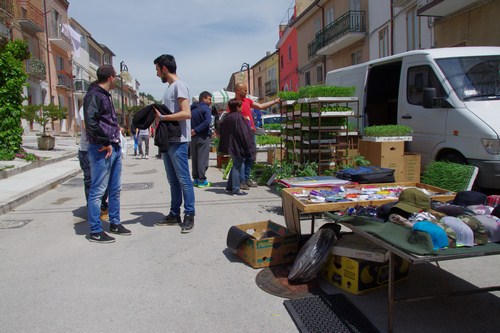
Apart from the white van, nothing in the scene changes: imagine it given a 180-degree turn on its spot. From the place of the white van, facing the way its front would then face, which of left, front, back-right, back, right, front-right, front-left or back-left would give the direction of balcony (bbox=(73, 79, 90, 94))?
front

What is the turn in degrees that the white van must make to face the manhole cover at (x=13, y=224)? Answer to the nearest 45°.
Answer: approximately 90° to its right

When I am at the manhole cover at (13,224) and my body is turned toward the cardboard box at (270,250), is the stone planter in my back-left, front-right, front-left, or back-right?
back-left

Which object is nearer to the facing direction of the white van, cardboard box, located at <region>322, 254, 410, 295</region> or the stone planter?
the cardboard box

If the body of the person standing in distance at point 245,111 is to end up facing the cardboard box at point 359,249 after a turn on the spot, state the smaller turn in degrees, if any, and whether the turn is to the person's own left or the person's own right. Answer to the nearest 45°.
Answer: approximately 45° to the person's own right

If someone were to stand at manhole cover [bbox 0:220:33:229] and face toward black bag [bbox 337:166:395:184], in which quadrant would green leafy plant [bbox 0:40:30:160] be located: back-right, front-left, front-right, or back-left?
back-left

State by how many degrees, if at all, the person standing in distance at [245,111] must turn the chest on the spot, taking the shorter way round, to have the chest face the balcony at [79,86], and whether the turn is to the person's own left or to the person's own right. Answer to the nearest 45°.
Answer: approximately 180°

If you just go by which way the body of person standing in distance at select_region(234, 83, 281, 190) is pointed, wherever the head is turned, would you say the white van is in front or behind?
in front

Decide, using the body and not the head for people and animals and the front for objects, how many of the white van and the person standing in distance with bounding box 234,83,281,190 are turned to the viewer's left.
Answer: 0

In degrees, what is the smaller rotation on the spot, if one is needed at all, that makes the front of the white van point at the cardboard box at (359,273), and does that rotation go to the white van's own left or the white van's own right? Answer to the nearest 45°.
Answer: approximately 45° to the white van's own right

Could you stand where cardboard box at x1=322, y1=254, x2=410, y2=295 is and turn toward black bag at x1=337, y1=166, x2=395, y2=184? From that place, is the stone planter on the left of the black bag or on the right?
left

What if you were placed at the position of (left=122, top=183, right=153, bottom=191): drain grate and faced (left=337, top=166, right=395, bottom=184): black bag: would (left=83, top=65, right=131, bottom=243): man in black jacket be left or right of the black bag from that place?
right

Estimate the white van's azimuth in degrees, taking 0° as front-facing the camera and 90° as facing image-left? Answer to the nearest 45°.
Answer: approximately 315°
